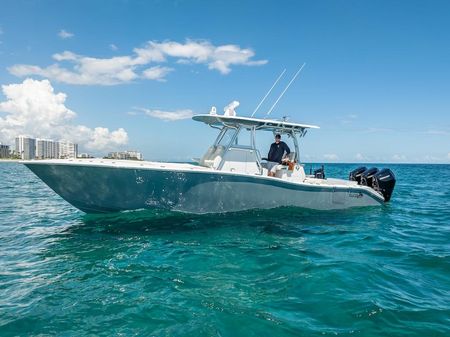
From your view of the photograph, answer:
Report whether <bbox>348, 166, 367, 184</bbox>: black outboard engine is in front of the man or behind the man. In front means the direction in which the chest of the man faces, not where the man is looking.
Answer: behind

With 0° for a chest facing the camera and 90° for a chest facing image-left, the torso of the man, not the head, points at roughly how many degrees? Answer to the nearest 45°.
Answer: approximately 45°
